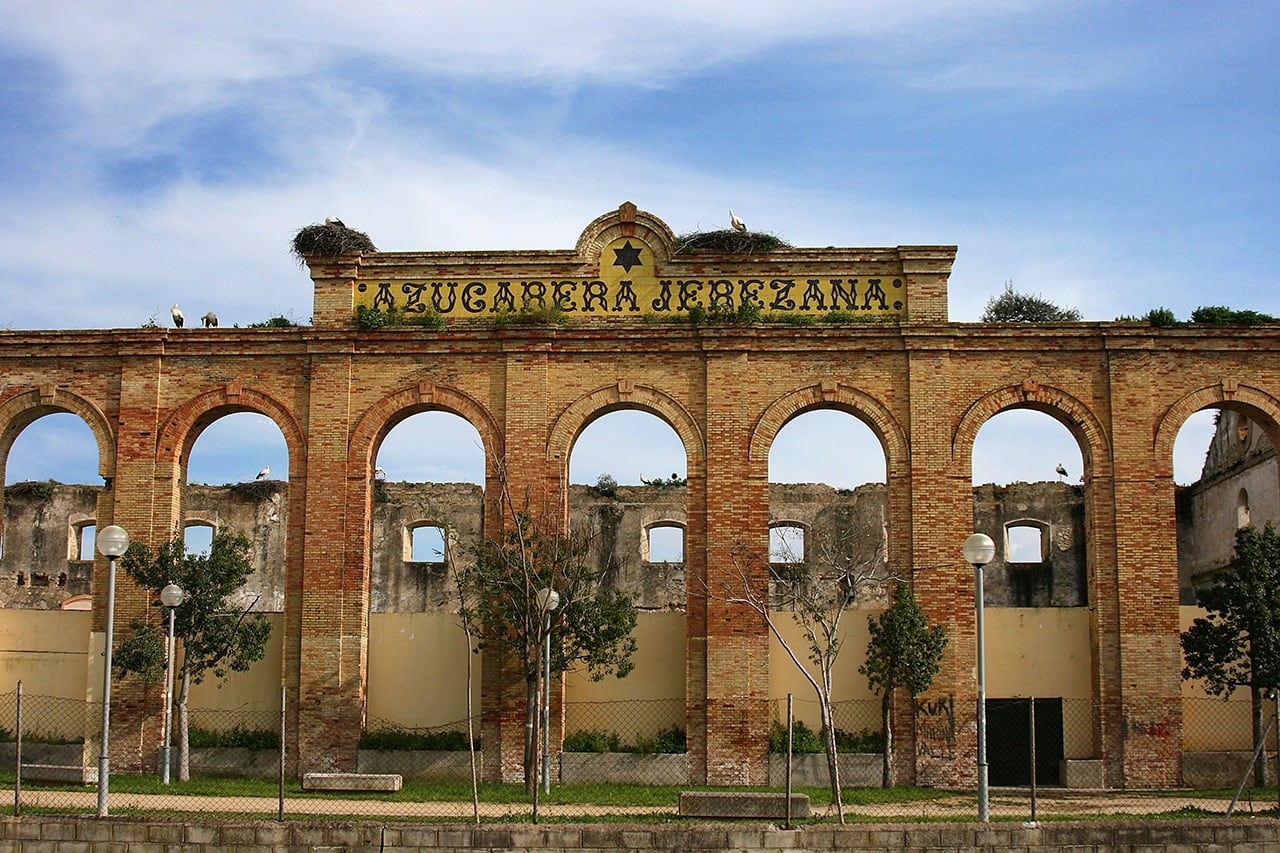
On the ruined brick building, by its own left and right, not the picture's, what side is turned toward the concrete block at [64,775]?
right

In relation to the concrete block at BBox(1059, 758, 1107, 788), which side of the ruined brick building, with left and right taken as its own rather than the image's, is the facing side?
left

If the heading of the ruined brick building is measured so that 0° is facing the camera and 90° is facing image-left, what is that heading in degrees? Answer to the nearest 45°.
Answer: approximately 0°

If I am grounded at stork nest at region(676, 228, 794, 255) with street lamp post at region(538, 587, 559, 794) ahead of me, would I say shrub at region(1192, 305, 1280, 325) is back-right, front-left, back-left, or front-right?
back-left

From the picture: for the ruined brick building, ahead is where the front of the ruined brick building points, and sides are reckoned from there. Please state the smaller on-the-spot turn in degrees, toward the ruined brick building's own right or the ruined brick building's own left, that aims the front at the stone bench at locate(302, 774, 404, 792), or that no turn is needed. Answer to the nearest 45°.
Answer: approximately 45° to the ruined brick building's own right

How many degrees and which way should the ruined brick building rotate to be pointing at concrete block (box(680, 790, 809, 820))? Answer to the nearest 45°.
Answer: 0° — it already faces it

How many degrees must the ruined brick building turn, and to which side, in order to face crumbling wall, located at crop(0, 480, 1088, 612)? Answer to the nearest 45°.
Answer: approximately 180°

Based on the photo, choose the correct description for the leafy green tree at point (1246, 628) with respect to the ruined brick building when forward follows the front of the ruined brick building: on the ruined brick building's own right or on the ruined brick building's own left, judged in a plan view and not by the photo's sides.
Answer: on the ruined brick building's own left

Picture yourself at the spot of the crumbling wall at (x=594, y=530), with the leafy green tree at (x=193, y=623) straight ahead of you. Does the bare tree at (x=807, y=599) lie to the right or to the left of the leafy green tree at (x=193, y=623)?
left
